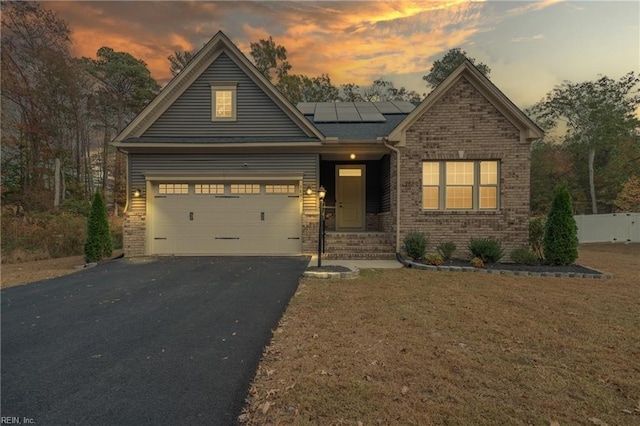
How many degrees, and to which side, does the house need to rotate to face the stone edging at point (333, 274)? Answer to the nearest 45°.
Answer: approximately 45° to its left

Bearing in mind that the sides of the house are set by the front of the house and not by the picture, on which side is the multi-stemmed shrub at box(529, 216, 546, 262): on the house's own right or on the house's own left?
on the house's own left

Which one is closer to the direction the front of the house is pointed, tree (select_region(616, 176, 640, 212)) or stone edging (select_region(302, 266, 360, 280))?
the stone edging

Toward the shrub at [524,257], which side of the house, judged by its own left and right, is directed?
left

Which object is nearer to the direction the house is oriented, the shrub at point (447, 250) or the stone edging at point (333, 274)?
the stone edging

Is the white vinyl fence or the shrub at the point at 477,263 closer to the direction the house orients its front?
the shrub

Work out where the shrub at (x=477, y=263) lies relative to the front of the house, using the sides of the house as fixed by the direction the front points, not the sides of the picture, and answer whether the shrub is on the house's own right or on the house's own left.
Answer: on the house's own left

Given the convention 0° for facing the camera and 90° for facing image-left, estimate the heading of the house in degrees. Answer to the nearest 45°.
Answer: approximately 0°

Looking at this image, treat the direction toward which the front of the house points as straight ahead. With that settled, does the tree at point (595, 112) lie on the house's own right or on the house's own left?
on the house's own left

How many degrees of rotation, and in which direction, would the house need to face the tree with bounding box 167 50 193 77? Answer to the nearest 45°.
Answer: approximately 135° to its right

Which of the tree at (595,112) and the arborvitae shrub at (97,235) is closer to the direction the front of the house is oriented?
the arborvitae shrub
